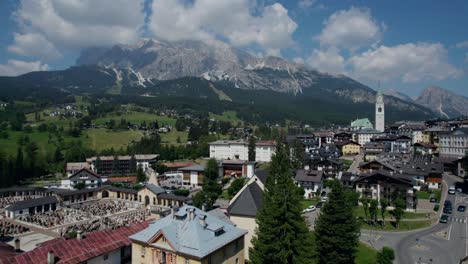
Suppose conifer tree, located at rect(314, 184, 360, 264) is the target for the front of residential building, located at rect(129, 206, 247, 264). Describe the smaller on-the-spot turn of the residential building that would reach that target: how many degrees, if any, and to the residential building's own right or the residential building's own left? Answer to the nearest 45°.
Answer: approximately 135° to the residential building's own left

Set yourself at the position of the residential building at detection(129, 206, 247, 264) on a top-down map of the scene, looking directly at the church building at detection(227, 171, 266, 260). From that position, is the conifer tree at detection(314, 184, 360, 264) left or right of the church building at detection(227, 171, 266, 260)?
right

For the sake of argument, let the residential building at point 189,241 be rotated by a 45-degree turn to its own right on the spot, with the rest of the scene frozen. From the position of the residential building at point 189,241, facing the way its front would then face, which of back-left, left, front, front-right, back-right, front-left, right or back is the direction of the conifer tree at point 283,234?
back

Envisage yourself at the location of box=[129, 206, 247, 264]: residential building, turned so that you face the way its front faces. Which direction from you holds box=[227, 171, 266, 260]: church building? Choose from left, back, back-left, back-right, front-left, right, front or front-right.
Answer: back

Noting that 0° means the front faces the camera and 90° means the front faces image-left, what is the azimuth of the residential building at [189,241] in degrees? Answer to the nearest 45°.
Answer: approximately 45°
